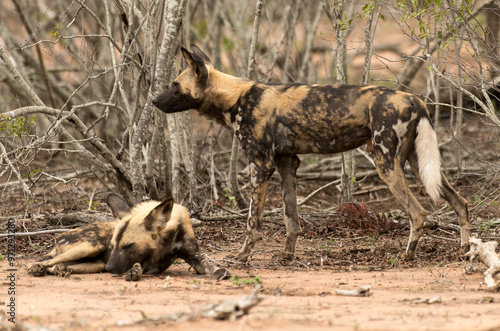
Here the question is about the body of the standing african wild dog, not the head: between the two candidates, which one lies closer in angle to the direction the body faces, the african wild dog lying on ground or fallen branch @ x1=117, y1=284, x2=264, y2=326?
the african wild dog lying on ground

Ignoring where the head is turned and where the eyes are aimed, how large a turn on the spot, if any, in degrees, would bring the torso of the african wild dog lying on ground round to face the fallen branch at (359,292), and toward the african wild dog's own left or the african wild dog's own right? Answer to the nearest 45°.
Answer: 0° — it already faces it

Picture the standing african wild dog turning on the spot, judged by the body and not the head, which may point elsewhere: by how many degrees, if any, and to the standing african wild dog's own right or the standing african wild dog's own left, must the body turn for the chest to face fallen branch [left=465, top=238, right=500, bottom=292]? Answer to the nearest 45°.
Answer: approximately 135° to the standing african wild dog's own left

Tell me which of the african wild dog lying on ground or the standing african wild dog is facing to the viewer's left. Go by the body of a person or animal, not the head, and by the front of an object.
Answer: the standing african wild dog

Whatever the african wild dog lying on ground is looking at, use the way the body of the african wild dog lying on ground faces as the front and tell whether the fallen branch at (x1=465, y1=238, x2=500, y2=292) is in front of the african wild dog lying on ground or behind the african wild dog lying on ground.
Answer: in front

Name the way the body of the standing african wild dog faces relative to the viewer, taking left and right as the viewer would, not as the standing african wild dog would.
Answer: facing to the left of the viewer

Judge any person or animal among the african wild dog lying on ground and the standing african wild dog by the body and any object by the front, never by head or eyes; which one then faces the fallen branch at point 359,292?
the african wild dog lying on ground

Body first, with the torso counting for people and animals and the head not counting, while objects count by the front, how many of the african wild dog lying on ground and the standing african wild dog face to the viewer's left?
1

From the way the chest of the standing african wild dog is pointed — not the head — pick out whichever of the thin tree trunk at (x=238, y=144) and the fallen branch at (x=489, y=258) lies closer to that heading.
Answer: the thin tree trunk

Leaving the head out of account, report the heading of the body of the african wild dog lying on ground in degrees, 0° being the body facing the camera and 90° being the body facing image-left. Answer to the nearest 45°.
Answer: approximately 315°

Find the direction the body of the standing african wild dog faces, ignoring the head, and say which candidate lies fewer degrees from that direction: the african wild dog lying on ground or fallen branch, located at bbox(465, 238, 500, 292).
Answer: the african wild dog lying on ground

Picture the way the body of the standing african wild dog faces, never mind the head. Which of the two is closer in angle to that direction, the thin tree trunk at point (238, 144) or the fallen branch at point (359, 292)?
the thin tree trunk
